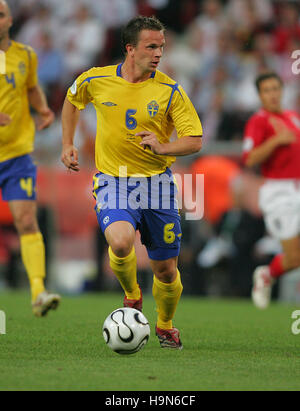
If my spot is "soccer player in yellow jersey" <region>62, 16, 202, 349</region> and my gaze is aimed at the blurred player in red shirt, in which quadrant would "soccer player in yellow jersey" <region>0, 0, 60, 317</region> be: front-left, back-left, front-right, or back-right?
front-left

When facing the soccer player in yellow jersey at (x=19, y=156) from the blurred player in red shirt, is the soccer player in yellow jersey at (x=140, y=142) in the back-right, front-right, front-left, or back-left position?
front-left

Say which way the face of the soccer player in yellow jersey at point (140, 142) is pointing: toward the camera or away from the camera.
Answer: toward the camera

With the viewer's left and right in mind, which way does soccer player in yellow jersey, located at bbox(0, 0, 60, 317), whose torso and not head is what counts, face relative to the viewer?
facing the viewer

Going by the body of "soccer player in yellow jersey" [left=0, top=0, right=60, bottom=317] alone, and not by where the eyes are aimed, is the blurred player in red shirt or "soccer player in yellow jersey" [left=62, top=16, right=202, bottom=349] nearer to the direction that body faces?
the soccer player in yellow jersey

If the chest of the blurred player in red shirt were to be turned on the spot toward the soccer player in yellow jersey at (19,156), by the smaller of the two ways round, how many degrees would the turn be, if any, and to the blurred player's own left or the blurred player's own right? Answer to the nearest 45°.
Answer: approximately 90° to the blurred player's own right

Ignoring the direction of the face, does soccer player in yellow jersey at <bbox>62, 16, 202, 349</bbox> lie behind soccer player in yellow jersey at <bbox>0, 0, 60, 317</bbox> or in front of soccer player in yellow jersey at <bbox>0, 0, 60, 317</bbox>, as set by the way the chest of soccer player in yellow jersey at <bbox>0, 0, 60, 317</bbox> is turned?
in front
